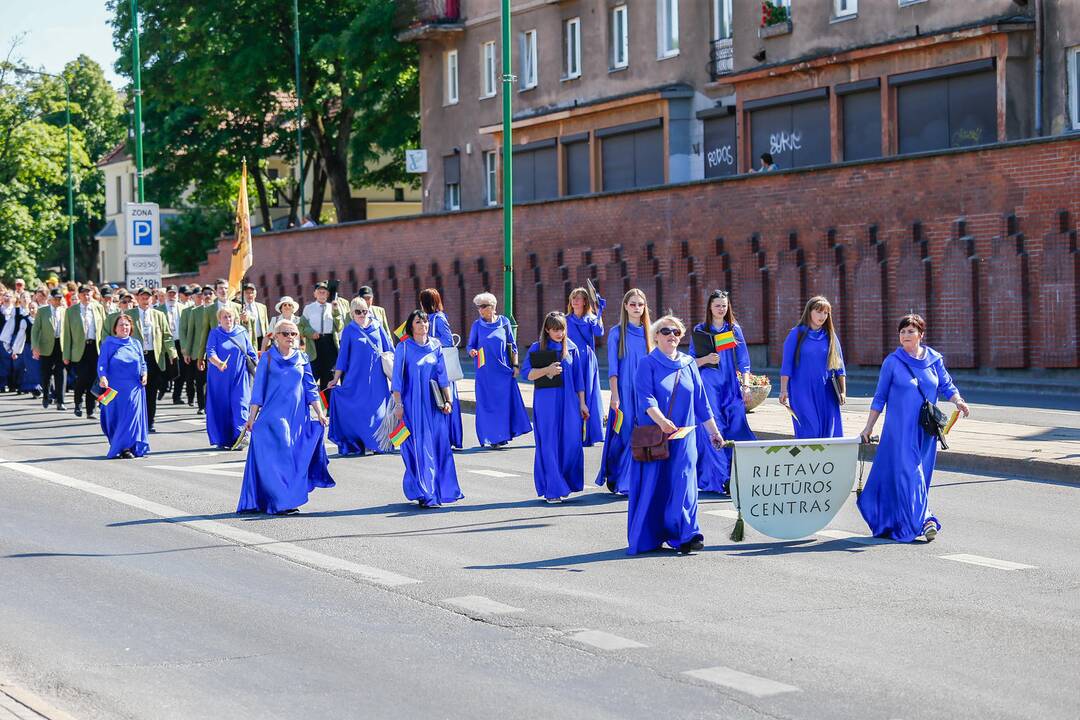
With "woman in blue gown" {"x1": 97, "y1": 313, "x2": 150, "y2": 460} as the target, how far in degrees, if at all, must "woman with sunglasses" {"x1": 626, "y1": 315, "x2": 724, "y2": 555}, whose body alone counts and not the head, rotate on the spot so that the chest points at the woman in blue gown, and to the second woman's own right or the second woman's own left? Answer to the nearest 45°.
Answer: approximately 180°

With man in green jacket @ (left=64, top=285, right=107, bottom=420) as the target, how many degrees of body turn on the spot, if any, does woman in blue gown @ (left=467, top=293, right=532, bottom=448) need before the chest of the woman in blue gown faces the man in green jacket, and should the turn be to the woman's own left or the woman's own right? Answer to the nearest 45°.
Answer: approximately 135° to the woman's own right

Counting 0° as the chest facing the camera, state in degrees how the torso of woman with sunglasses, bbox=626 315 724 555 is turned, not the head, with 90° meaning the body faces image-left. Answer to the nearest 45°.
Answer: approximately 315°

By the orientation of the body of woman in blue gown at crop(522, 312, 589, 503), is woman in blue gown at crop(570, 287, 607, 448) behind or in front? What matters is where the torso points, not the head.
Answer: behind

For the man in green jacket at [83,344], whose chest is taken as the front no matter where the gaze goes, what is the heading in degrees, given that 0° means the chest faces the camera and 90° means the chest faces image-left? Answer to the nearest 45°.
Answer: approximately 0°

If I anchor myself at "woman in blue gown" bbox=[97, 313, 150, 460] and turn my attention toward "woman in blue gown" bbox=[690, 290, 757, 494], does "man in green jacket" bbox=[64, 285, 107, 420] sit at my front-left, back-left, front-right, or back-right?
back-left

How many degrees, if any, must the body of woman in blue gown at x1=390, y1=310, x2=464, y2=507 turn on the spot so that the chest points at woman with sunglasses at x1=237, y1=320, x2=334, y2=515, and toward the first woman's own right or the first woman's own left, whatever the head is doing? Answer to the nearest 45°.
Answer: approximately 90° to the first woman's own right

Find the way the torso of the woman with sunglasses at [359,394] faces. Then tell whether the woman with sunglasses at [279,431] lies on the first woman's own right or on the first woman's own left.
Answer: on the first woman's own right

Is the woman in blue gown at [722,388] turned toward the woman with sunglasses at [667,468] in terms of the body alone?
yes
